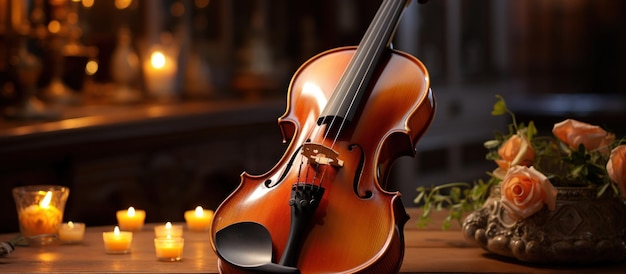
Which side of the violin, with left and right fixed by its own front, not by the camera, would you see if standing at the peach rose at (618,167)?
left

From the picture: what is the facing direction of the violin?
toward the camera

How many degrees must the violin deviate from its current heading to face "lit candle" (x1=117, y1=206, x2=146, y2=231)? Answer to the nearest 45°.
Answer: approximately 135° to its right

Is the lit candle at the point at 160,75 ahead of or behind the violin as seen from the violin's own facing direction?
behind
